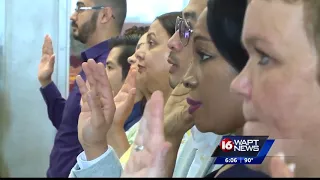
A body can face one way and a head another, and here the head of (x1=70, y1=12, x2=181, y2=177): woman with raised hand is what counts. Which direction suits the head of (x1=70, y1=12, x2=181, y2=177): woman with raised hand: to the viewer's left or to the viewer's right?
to the viewer's left

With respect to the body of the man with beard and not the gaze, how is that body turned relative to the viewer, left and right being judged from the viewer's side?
facing to the left of the viewer

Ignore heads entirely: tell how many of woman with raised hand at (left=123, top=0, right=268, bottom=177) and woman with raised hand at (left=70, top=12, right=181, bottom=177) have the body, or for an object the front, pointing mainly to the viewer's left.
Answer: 2

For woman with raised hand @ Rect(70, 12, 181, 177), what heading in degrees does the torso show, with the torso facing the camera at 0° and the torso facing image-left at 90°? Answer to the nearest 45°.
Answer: approximately 90°

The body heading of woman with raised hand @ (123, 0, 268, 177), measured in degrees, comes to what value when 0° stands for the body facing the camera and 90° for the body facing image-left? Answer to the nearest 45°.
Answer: approximately 90°

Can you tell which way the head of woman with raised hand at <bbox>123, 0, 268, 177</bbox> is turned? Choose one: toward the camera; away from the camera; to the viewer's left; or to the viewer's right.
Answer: to the viewer's left
